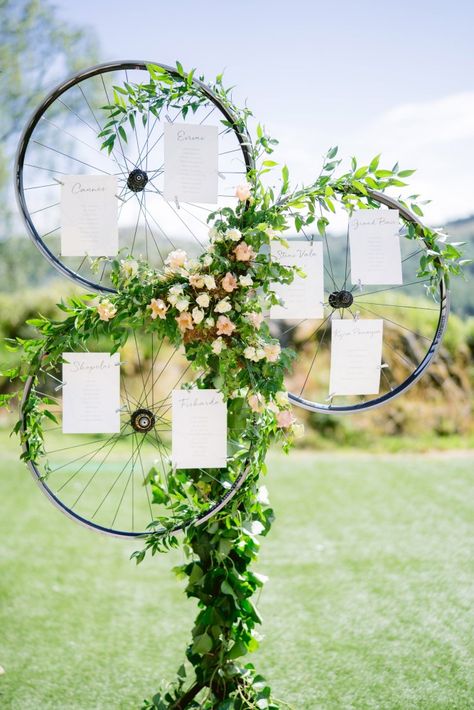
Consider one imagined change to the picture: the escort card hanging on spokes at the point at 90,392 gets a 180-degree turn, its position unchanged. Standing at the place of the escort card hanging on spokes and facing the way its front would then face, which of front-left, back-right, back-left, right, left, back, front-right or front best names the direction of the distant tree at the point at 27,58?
front

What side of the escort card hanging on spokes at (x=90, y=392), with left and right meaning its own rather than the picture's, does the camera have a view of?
front
